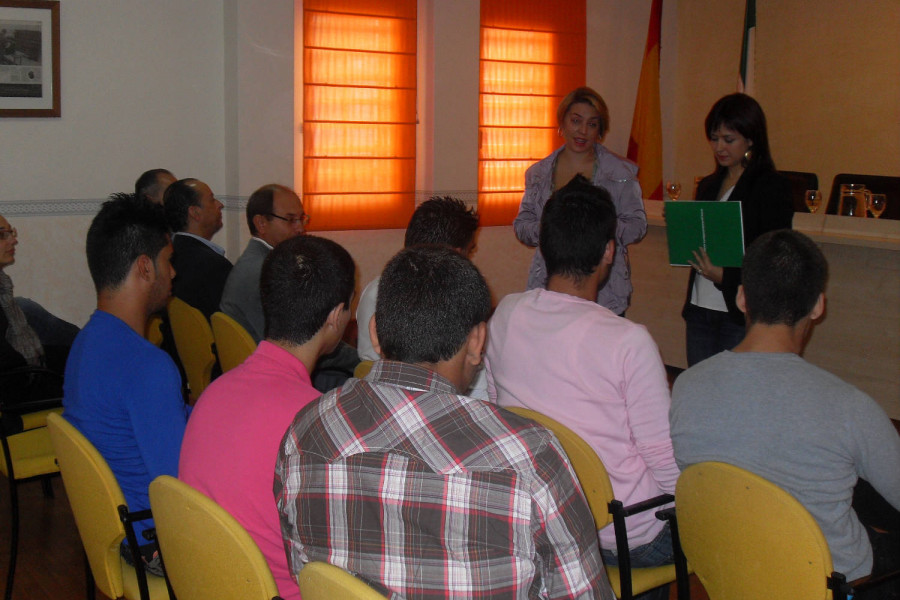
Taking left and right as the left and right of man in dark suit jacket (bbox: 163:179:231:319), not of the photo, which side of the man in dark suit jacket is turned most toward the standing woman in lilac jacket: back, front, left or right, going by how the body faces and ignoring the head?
front

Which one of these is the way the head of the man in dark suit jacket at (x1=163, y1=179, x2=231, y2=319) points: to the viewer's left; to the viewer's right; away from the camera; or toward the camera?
to the viewer's right

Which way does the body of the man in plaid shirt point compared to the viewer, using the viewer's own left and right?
facing away from the viewer and to the right of the viewer

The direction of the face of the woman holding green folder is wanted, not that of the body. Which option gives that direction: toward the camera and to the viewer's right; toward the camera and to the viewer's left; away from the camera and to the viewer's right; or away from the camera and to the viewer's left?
toward the camera and to the viewer's left

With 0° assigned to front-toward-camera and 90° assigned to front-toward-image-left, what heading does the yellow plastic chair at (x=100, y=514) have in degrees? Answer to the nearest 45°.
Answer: approximately 225°

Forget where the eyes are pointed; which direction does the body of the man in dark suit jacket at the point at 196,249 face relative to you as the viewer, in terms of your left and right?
facing to the right of the viewer

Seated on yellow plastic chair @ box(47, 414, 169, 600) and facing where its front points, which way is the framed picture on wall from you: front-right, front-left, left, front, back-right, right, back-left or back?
front-left

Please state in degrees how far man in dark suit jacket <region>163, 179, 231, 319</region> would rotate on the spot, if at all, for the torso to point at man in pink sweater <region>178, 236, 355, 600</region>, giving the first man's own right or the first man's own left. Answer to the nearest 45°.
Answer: approximately 90° to the first man's own right

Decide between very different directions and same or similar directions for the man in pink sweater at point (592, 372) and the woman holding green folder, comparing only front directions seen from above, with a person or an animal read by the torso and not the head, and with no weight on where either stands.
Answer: very different directions

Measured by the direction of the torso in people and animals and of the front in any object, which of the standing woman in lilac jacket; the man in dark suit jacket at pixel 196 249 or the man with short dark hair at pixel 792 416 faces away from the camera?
the man with short dark hair

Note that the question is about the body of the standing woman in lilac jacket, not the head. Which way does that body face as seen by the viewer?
toward the camera

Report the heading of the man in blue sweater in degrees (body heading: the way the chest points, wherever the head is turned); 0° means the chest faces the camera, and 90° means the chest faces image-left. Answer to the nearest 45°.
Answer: approximately 225°

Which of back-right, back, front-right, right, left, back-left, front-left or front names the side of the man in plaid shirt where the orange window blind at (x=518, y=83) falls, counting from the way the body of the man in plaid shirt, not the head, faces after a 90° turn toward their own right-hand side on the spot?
back-left
